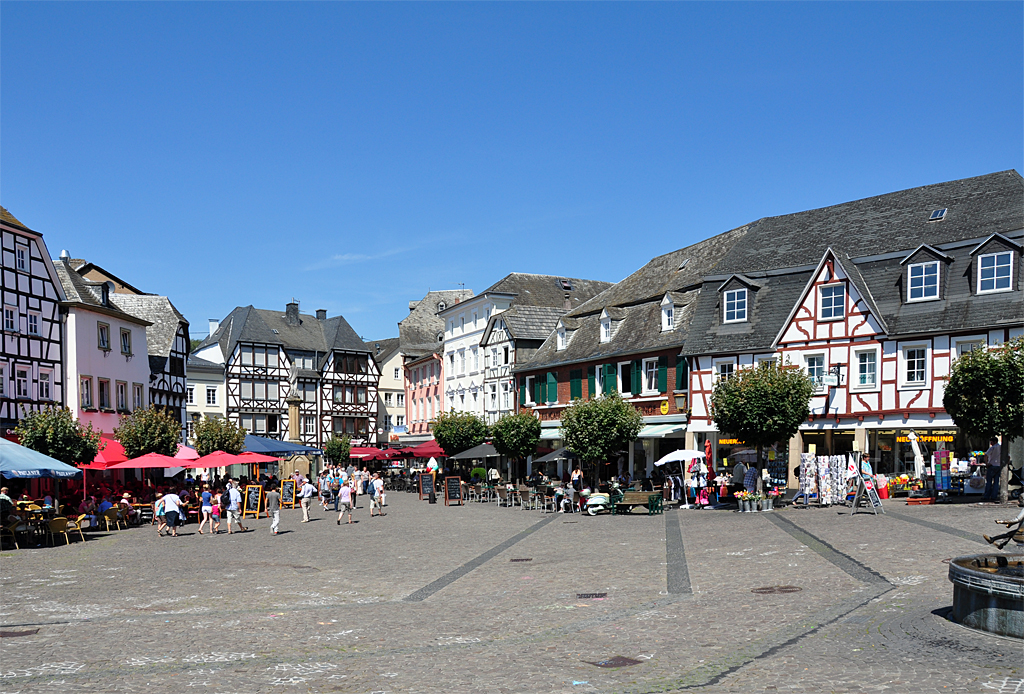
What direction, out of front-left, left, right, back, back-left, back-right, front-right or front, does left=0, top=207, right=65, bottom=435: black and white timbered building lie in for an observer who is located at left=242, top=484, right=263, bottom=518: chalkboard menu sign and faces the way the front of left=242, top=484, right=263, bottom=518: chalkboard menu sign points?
back-right

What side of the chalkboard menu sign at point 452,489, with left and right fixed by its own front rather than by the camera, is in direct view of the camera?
front

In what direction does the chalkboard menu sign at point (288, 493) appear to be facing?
toward the camera

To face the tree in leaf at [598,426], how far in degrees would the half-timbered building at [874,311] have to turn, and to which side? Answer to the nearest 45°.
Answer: approximately 45° to its right

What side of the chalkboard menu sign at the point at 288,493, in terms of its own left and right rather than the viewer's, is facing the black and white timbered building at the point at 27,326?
right

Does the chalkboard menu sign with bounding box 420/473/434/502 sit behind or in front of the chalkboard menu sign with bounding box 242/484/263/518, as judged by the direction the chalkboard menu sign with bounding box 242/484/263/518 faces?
behind

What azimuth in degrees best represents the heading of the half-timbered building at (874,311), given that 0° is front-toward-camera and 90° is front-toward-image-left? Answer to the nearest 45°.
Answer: approximately 45°

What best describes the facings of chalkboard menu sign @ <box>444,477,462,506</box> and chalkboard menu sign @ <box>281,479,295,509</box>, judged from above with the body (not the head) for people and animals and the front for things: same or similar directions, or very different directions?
same or similar directions

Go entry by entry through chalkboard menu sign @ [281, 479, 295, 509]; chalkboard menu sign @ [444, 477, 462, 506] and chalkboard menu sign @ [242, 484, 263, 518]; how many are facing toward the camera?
3

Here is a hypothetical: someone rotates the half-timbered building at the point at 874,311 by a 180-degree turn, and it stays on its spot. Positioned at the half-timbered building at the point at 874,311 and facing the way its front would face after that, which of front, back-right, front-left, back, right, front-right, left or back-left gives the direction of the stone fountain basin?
back-right

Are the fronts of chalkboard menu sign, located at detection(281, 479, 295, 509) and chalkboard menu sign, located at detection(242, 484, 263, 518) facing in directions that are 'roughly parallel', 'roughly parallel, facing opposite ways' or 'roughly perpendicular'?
roughly parallel

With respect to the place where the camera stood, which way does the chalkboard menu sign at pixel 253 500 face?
facing the viewer

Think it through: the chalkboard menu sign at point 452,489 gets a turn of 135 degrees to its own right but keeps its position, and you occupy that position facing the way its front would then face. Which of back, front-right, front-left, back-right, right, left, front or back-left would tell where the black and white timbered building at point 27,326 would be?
front-left

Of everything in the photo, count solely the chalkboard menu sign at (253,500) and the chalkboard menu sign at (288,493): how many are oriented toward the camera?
2
